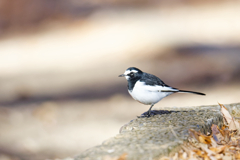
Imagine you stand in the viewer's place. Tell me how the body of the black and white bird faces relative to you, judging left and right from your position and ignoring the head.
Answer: facing to the left of the viewer

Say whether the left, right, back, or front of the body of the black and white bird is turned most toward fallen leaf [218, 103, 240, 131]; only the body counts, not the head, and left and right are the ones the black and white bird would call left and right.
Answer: back
